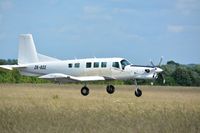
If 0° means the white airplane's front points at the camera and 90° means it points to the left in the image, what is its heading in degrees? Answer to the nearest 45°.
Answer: approximately 315°
